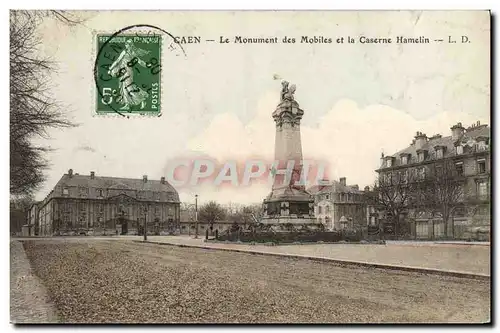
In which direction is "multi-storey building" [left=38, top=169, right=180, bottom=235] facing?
toward the camera

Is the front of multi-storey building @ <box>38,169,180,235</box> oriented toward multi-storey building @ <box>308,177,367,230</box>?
no

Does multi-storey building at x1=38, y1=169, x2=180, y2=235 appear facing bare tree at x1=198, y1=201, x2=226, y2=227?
no
